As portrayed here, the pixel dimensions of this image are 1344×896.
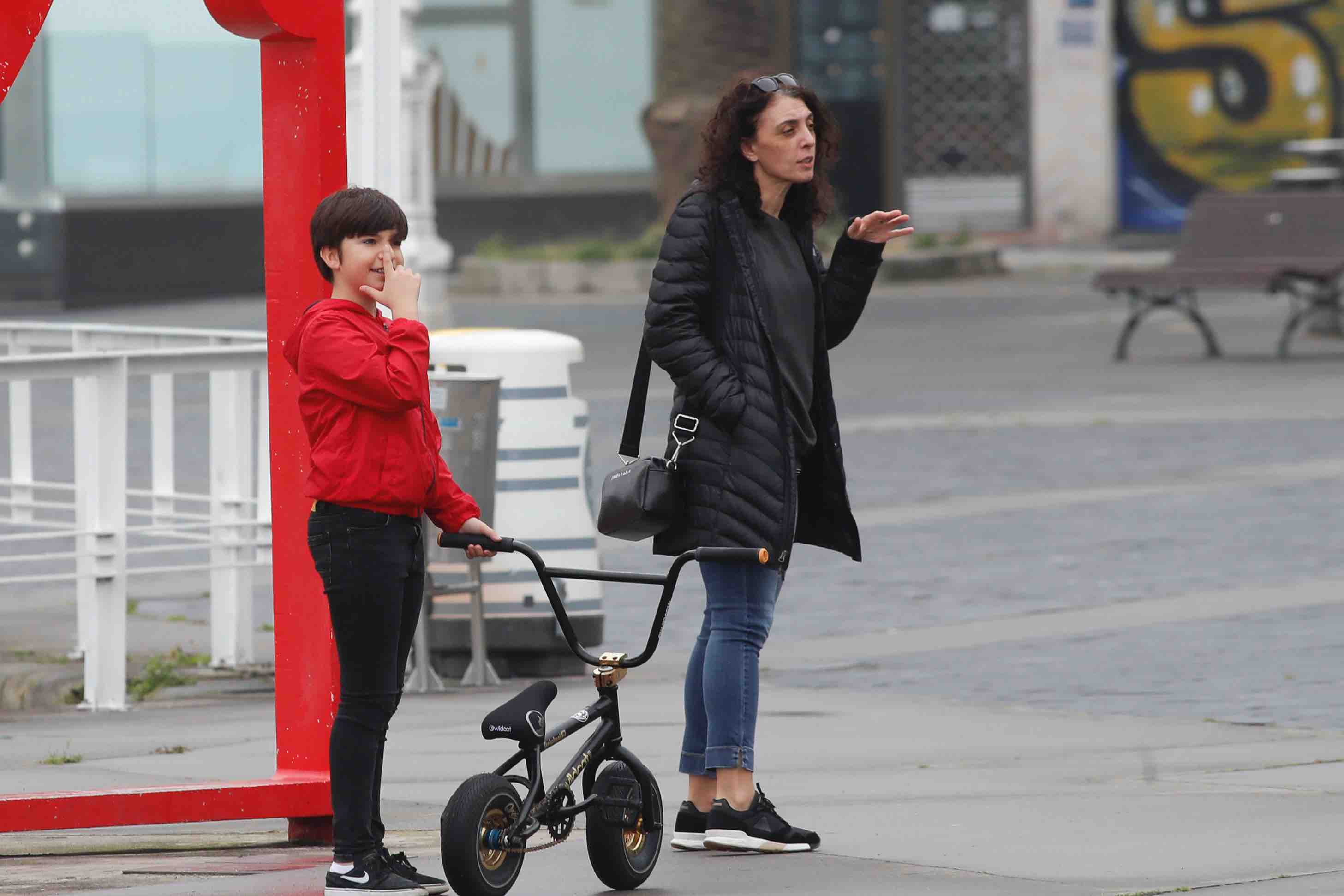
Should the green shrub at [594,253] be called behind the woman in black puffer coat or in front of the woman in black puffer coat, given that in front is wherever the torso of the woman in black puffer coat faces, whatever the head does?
behind

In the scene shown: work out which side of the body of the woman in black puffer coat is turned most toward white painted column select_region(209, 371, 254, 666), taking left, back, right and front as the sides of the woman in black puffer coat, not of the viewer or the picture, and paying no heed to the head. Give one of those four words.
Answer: back

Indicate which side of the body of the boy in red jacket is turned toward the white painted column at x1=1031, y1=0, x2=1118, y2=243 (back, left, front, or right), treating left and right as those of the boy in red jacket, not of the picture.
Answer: left

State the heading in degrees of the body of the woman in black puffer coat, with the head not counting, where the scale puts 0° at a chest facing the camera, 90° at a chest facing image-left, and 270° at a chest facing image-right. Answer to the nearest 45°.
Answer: approximately 315°

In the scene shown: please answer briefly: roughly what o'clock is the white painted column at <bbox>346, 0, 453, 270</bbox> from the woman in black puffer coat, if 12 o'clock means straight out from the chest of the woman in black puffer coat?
The white painted column is roughly at 7 o'clock from the woman in black puffer coat.

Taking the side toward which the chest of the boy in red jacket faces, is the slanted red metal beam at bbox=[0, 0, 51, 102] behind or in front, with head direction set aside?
behind

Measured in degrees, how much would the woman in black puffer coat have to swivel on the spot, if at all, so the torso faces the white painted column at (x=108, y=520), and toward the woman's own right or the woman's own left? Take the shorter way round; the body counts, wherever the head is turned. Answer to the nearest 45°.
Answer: approximately 180°

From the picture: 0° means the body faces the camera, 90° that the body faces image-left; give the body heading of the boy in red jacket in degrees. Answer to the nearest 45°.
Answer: approximately 270°

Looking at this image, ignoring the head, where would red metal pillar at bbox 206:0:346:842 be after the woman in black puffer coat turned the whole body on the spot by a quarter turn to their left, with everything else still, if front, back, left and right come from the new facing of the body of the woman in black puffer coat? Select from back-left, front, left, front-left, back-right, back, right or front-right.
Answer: back-left

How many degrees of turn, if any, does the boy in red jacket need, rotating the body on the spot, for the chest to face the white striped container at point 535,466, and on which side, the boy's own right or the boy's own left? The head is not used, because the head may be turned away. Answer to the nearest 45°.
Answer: approximately 90° to the boy's own left
